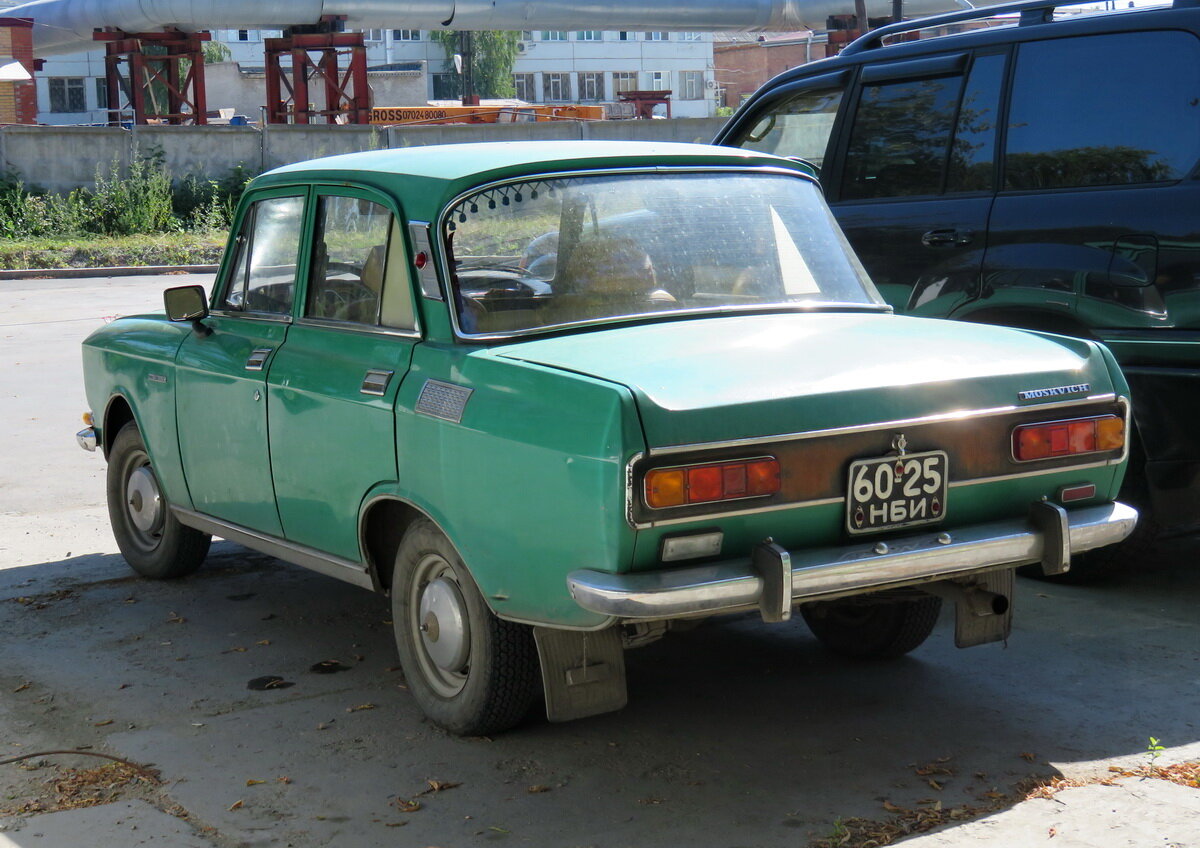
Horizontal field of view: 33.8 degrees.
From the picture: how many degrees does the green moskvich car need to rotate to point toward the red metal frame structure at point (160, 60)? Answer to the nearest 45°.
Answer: approximately 45° to its right

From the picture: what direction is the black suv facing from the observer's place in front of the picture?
facing away from the viewer and to the left of the viewer

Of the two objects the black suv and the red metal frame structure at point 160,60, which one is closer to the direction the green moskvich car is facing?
the red metal frame structure

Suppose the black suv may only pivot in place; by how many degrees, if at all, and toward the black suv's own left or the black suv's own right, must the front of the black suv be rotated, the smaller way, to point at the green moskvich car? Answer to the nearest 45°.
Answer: approximately 90° to the black suv's own left

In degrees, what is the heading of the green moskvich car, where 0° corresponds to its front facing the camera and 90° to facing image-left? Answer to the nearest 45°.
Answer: approximately 135°

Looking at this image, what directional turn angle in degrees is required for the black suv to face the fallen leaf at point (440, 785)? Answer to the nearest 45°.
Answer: approximately 90° to its left

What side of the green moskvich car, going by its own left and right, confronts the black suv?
right
